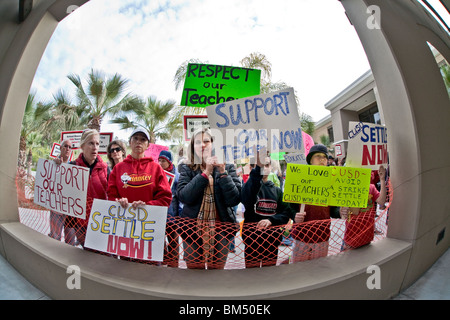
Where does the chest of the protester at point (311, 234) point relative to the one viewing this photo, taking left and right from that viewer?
facing the viewer

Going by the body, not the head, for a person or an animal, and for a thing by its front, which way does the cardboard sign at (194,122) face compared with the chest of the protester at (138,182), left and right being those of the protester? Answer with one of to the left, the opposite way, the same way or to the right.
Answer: the same way

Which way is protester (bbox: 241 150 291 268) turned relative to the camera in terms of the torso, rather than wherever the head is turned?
toward the camera

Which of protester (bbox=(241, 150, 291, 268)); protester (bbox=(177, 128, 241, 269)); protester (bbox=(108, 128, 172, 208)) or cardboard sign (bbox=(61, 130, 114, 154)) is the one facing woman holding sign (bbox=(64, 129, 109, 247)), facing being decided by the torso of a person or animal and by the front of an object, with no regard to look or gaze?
the cardboard sign

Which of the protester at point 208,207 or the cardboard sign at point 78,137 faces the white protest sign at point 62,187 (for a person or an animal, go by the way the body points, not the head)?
the cardboard sign

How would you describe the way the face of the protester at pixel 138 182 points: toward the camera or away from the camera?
toward the camera

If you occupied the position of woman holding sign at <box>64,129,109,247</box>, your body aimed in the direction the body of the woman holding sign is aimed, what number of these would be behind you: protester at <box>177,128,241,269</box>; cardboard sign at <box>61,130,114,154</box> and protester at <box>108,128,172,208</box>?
1

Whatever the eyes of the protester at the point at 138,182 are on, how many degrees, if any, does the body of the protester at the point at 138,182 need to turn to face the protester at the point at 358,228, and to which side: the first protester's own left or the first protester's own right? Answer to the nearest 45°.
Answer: approximately 90° to the first protester's own left

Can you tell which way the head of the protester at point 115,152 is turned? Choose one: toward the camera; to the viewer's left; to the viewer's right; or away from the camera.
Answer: toward the camera

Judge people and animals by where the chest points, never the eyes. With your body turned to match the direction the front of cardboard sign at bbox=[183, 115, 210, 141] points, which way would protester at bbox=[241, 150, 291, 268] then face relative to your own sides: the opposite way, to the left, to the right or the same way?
the same way

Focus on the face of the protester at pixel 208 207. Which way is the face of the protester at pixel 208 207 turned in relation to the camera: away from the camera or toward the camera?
toward the camera

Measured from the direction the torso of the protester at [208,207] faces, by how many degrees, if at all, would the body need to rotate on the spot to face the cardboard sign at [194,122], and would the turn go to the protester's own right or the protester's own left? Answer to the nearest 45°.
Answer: approximately 180°

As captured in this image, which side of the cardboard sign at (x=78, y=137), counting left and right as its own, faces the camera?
front
